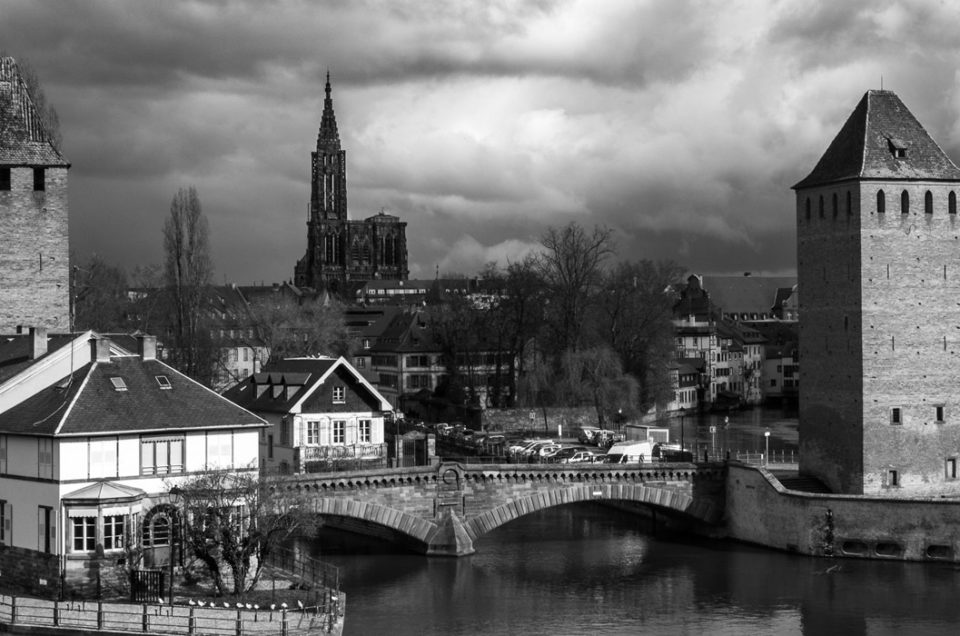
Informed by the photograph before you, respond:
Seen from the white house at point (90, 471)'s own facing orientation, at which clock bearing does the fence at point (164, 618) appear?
The fence is roughly at 1 o'clock from the white house.

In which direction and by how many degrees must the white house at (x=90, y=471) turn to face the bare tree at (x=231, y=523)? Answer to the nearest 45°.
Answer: approximately 45° to its left

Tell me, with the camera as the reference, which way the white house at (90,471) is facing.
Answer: facing the viewer and to the right of the viewer

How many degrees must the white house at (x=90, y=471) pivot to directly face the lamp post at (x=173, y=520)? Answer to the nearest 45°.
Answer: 0° — it already faces it
